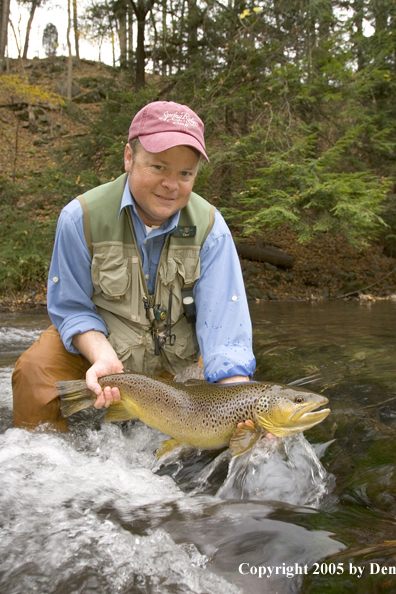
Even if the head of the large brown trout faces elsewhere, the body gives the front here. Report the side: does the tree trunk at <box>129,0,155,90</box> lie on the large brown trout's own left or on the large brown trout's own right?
on the large brown trout's own left

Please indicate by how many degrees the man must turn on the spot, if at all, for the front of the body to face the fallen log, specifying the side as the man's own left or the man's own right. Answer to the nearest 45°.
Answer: approximately 180°

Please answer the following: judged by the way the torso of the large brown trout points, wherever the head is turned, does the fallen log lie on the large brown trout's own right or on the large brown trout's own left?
on the large brown trout's own left

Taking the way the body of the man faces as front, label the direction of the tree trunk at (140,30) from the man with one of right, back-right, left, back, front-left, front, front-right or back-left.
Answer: back

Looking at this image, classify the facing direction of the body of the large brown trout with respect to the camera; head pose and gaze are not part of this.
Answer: to the viewer's right
